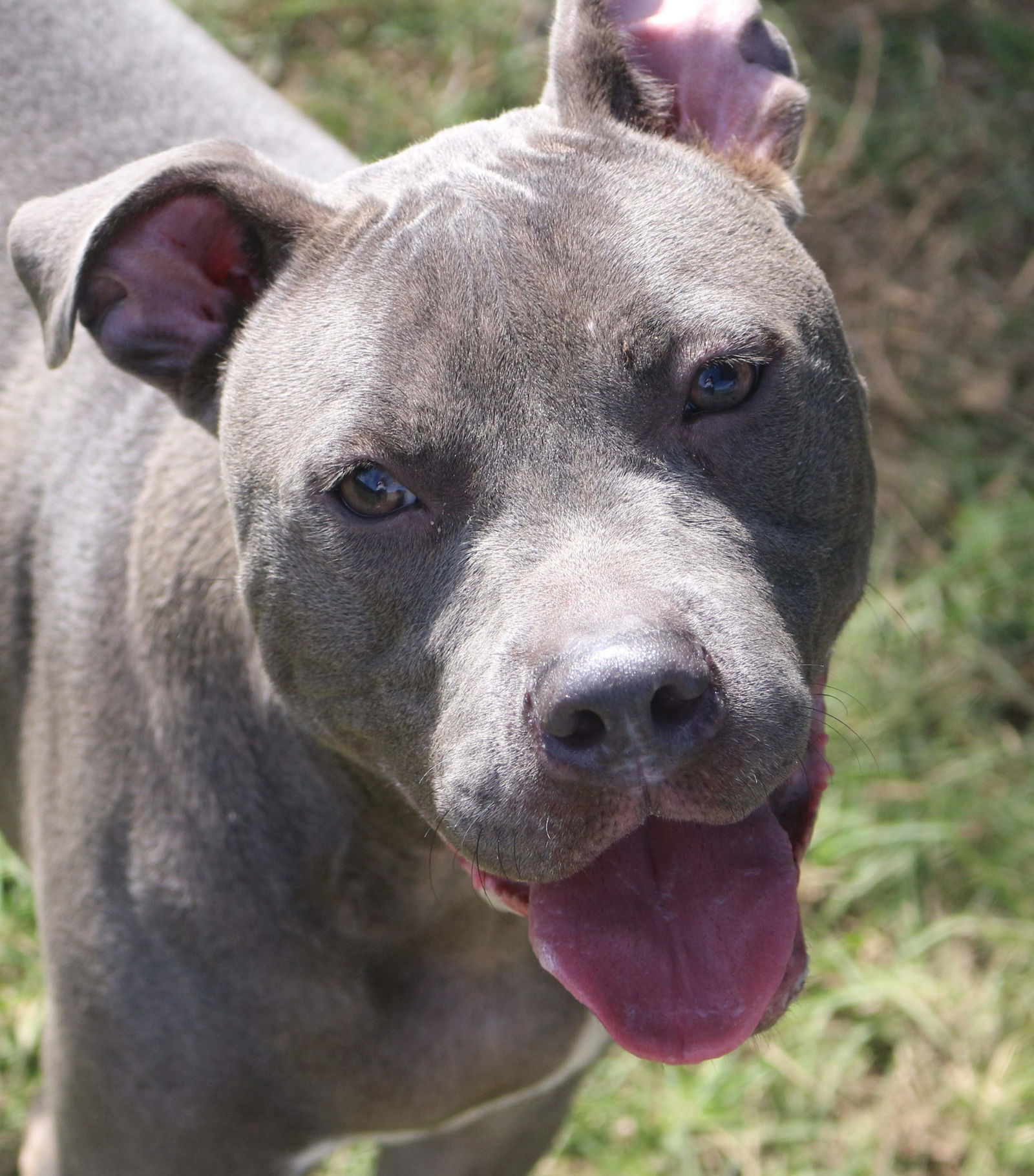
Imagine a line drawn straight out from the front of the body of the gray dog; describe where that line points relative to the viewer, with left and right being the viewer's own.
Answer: facing the viewer and to the right of the viewer
